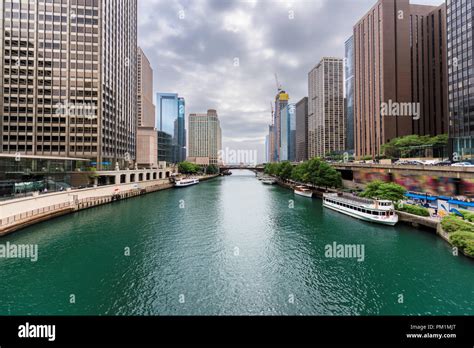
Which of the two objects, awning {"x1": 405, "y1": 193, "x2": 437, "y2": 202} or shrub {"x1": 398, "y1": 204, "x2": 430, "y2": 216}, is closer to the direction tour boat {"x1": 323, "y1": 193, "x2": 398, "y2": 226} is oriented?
the shrub

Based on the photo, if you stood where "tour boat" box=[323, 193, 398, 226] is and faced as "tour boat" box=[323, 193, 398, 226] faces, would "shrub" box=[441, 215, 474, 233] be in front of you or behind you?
in front

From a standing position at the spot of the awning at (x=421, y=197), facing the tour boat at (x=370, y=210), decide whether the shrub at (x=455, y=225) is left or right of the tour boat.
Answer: left

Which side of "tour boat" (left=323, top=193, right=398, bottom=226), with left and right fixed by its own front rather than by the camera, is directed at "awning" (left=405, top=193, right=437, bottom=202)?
left

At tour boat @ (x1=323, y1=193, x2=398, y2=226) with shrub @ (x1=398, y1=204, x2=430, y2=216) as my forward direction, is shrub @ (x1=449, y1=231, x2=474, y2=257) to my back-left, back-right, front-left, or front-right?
front-right

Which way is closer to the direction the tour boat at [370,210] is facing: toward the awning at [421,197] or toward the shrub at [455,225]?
the shrub

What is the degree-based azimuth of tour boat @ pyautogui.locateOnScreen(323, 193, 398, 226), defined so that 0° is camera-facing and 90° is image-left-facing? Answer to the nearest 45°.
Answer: approximately 315°

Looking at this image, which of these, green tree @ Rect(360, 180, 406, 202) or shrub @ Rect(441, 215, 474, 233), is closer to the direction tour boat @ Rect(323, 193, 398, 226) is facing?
the shrub

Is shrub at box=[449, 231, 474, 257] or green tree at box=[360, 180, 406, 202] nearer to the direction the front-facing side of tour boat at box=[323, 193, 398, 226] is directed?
the shrub
